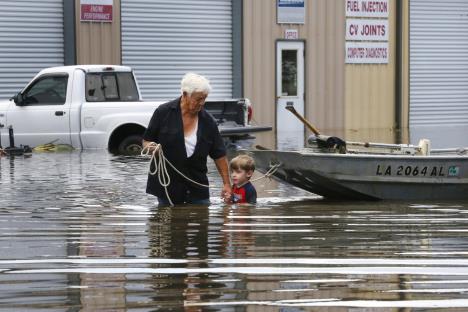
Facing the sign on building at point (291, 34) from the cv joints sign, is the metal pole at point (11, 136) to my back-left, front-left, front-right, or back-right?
front-left

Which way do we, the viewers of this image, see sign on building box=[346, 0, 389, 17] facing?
facing the viewer

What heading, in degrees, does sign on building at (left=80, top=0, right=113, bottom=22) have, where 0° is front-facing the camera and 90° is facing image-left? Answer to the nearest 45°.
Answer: approximately 0°

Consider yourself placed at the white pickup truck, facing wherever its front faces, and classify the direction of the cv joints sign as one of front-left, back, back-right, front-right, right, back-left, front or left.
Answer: right

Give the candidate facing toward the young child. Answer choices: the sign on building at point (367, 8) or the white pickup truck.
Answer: the sign on building

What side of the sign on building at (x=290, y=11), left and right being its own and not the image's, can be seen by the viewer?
front

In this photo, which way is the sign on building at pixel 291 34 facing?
toward the camera

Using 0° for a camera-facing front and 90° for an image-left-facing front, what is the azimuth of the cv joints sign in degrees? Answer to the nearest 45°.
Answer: approximately 0°

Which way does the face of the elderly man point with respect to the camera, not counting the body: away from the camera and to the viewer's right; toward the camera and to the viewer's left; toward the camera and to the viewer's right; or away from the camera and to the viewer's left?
toward the camera and to the viewer's right

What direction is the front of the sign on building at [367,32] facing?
toward the camera

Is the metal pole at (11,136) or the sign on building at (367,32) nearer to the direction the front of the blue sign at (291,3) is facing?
the metal pole

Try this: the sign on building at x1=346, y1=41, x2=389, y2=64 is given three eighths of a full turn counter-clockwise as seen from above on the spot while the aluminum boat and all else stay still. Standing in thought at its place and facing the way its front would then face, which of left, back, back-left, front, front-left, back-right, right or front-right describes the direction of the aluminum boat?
back-right
